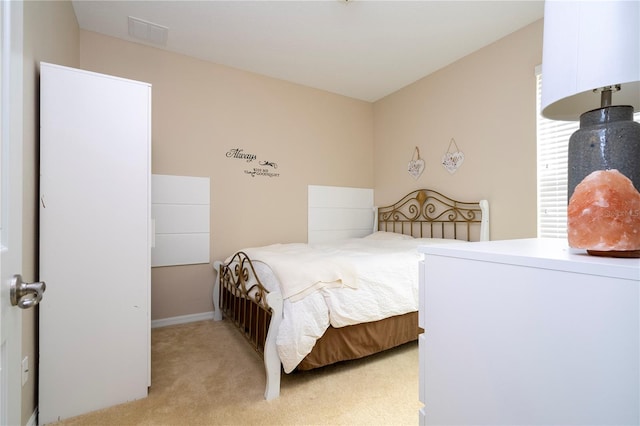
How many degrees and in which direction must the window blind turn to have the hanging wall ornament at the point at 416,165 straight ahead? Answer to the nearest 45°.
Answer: approximately 45° to its right

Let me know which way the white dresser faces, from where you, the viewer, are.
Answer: facing away from the viewer and to the left of the viewer

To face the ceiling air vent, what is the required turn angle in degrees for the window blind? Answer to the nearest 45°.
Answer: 0° — it already faces it

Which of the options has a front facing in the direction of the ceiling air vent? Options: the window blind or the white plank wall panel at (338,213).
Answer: the window blind

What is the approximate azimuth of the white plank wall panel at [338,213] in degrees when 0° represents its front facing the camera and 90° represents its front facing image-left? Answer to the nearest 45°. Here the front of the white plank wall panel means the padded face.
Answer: approximately 315°

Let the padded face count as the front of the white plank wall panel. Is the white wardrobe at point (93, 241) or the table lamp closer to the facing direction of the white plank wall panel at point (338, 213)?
the table lamp

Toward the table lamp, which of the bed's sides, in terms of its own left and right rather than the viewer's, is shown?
left

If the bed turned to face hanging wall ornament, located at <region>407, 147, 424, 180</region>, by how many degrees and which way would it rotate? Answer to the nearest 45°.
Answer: approximately 180°

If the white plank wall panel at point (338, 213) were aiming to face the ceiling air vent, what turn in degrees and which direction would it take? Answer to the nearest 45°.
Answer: approximately 90° to its right
